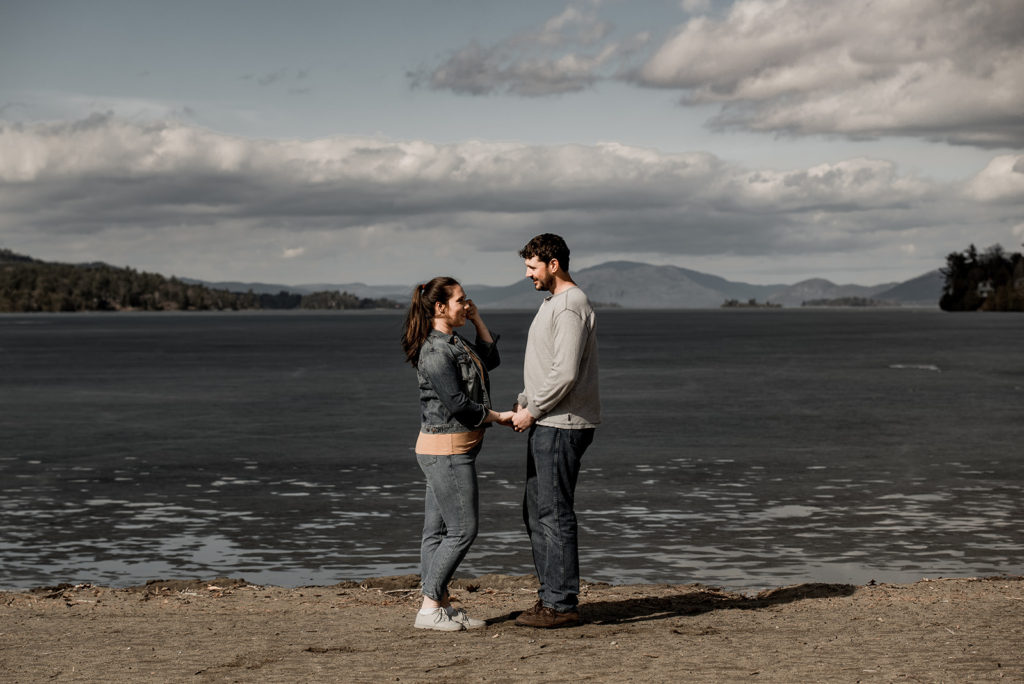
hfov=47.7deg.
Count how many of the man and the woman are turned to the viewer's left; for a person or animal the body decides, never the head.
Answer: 1

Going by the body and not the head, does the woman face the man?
yes

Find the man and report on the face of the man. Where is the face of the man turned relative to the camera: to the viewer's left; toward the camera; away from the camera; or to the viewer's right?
to the viewer's left

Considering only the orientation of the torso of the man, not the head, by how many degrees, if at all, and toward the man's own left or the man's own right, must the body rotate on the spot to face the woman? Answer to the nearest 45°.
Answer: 0° — they already face them

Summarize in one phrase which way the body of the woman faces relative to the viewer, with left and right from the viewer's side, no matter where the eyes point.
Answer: facing to the right of the viewer

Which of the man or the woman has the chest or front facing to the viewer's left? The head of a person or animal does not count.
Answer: the man

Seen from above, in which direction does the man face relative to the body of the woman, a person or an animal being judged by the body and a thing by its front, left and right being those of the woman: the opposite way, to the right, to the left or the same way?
the opposite way

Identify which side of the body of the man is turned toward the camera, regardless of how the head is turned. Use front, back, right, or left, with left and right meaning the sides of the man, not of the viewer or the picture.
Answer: left
